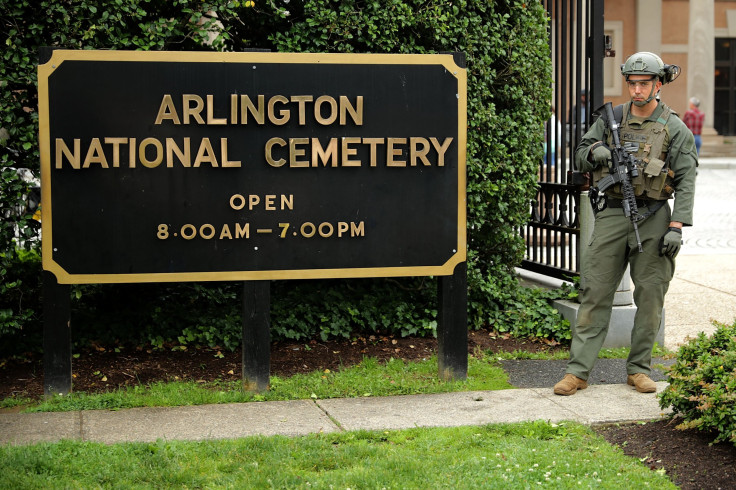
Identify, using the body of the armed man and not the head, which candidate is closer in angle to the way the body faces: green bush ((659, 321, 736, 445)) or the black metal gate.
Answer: the green bush

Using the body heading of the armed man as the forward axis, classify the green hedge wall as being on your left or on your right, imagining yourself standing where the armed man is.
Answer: on your right

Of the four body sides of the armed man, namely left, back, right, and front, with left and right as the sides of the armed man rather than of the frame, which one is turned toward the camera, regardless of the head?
front

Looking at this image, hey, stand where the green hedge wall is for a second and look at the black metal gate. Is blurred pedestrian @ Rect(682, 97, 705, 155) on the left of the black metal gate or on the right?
left

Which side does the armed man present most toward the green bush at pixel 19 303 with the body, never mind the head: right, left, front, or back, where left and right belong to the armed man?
right

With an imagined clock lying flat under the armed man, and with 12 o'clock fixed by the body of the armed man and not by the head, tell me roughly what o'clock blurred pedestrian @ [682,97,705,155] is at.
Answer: The blurred pedestrian is roughly at 6 o'clock from the armed man.

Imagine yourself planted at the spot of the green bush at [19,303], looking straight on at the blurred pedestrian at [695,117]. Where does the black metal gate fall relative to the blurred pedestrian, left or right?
right

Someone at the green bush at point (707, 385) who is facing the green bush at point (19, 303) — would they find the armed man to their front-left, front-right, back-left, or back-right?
front-right

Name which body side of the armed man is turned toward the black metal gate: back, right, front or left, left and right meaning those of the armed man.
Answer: back

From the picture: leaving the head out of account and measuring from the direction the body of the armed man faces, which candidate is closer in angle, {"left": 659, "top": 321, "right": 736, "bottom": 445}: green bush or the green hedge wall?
the green bush

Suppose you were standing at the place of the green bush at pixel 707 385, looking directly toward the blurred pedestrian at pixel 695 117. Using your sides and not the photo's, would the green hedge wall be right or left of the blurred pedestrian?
left

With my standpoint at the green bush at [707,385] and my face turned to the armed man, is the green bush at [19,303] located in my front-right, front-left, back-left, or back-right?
front-left
